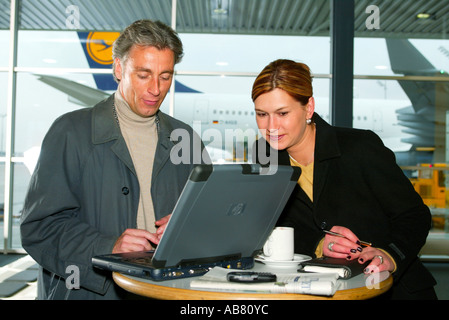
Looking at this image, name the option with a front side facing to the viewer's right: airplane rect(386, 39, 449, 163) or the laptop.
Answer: the airplane

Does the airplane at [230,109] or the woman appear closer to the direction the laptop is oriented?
the airplane

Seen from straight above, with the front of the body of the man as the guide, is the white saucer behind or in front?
in front

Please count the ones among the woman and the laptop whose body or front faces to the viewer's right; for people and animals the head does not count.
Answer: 0

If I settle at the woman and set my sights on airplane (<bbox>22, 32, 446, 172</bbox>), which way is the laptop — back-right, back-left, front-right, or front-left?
back-left

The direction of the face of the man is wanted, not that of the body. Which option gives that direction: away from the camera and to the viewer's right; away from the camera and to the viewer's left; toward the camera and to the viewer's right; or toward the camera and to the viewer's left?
toward the camera and to the viewer's right

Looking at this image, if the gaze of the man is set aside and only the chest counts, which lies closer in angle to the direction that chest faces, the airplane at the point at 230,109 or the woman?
the woman

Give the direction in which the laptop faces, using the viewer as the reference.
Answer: facing away from the viewer and to the left of the viewer

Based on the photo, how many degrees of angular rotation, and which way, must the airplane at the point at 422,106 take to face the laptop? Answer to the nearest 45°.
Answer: approximately 90° to its right

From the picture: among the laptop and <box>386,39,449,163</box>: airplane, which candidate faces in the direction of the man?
the laptop

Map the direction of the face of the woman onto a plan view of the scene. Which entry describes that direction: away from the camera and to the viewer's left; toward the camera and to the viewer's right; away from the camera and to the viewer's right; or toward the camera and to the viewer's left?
toward the camera and to the viewer's left

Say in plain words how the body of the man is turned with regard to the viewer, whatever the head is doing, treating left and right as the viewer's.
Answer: facing the viewer and to the right of the viewer
